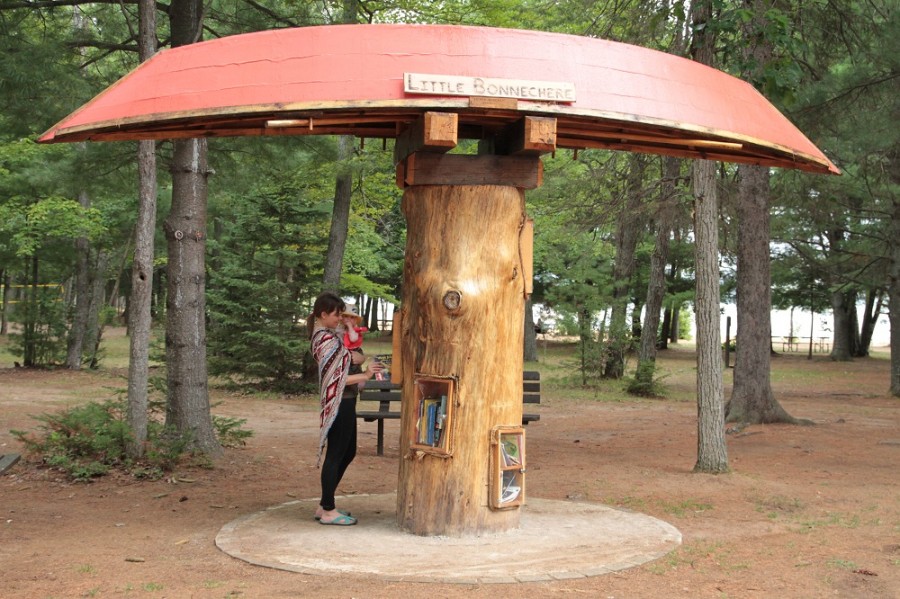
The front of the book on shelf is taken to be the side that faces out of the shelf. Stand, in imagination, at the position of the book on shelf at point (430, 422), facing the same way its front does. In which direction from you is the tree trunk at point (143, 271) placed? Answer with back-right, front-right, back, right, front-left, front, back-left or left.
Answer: back-right

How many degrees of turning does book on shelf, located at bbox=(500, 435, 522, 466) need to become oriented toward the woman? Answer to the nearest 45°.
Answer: approximately 90° to its right

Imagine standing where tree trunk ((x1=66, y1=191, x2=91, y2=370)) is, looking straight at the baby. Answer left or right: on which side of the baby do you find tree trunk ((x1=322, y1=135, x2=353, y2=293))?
left

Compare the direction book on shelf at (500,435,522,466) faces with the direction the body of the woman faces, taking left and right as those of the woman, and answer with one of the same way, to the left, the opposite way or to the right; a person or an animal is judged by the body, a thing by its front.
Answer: to the right

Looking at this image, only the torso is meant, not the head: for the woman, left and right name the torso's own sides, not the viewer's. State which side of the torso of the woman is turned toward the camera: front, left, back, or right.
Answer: right

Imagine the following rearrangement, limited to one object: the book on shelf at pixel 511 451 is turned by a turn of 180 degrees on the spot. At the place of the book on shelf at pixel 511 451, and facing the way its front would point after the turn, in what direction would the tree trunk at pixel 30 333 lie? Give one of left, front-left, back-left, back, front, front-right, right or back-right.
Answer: front-left

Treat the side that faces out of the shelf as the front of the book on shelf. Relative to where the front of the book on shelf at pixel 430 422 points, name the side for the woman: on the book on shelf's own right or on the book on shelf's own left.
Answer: on the book on shelf's own right

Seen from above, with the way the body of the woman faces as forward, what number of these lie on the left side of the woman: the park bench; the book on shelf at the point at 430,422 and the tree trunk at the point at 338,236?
2

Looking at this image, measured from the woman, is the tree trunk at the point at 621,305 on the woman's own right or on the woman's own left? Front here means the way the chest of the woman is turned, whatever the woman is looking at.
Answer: on the woman's own left

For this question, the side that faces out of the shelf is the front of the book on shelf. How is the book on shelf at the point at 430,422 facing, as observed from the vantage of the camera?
facing the viewer

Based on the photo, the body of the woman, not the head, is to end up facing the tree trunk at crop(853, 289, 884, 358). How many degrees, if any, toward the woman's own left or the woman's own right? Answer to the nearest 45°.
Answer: approximately 45° to the woman's own left

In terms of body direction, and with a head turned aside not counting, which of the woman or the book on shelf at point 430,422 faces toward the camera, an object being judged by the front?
the book on shelf

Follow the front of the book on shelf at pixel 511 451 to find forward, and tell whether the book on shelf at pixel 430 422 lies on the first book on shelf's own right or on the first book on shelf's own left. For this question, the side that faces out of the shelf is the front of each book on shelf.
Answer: on the first book on shelf's own right
